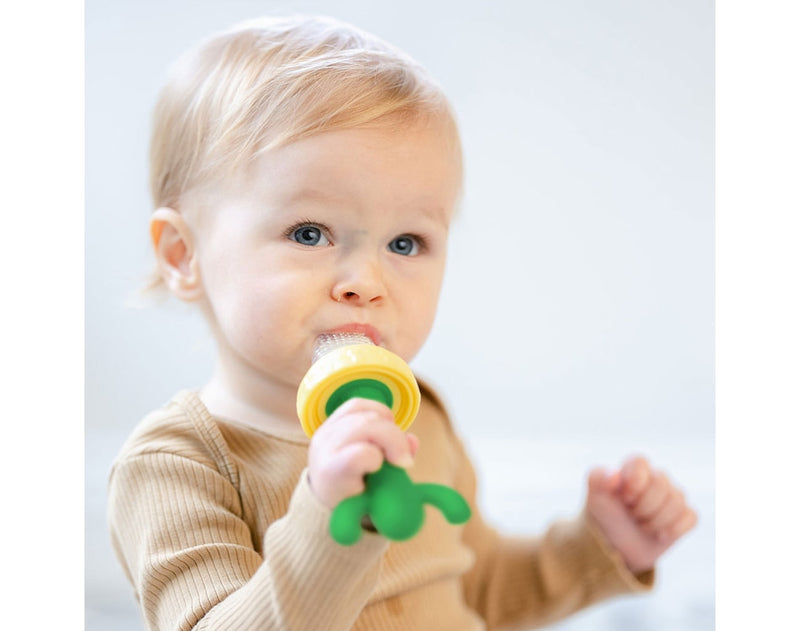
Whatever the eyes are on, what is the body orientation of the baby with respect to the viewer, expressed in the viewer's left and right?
facing the viewer and to the right of the viewer
